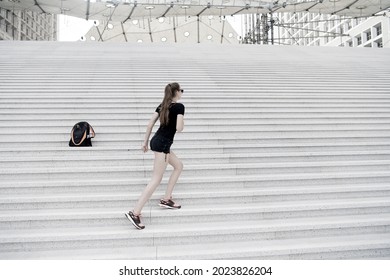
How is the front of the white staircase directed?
toward the camera

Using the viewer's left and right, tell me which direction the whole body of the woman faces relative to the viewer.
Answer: facing away from the viewer and to the right of the viewer

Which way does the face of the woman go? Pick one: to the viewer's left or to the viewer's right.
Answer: to the viewer's right

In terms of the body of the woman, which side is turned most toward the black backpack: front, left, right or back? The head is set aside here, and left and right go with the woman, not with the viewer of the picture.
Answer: left
